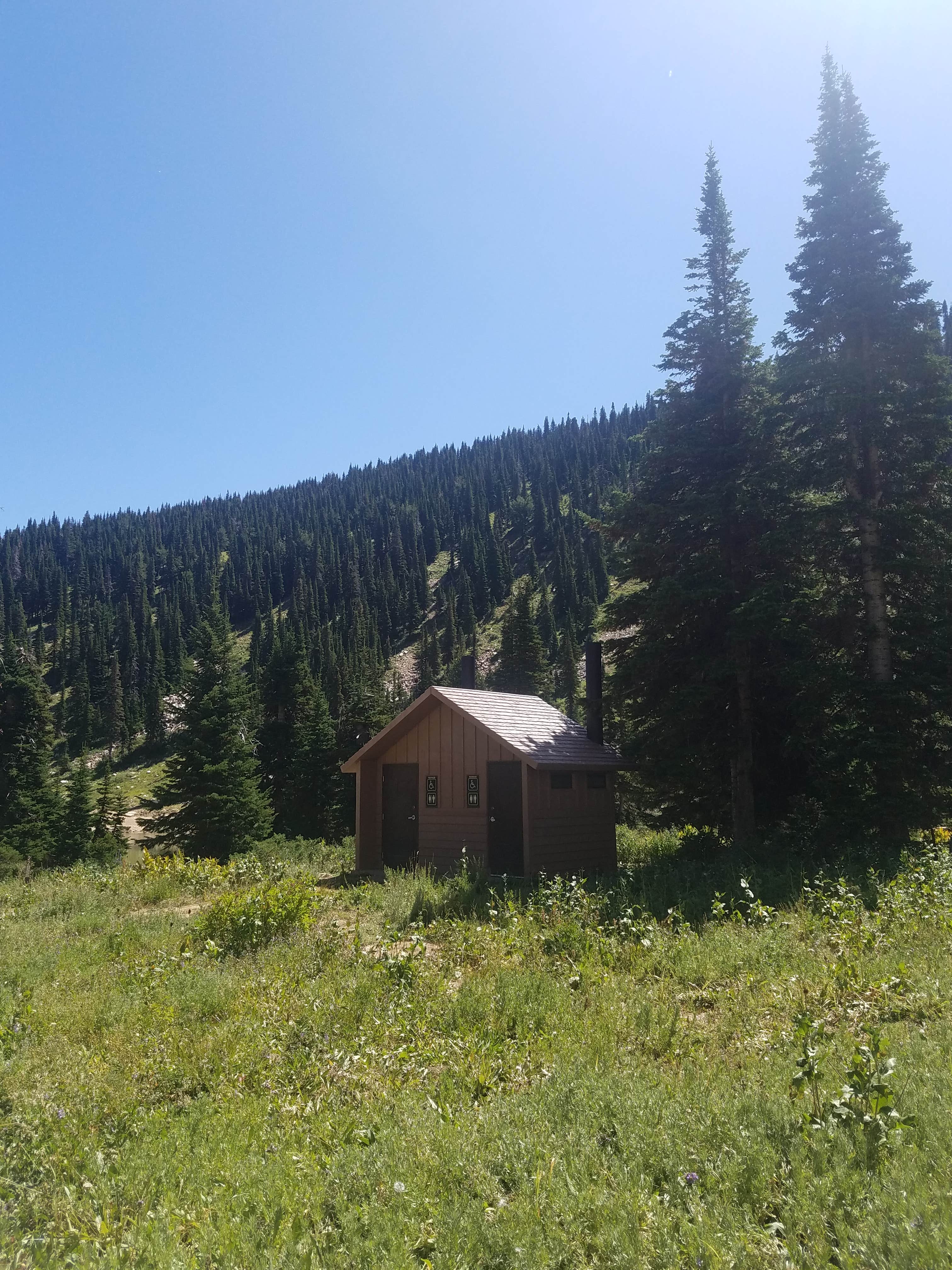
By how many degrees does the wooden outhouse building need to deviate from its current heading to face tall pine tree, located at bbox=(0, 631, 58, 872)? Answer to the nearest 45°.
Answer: approximately 90° to its right

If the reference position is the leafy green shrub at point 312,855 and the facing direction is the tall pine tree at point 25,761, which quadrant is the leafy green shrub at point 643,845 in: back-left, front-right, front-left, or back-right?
back-right

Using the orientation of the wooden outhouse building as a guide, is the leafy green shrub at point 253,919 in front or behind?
in front

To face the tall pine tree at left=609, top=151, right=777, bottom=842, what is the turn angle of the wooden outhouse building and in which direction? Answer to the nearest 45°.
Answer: approximately 135° to its left

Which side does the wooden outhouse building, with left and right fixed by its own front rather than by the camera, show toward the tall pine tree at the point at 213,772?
right

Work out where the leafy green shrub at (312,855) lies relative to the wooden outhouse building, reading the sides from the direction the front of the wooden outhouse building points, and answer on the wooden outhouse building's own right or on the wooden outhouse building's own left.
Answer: on the wooden outhouse building's own right
